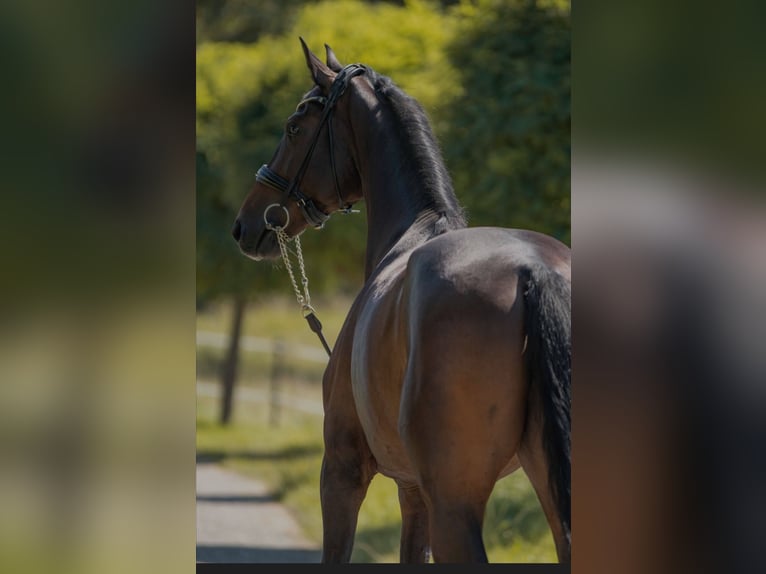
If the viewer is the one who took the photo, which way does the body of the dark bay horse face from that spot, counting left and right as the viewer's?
facing away from the viewer and to the left of the viewer
